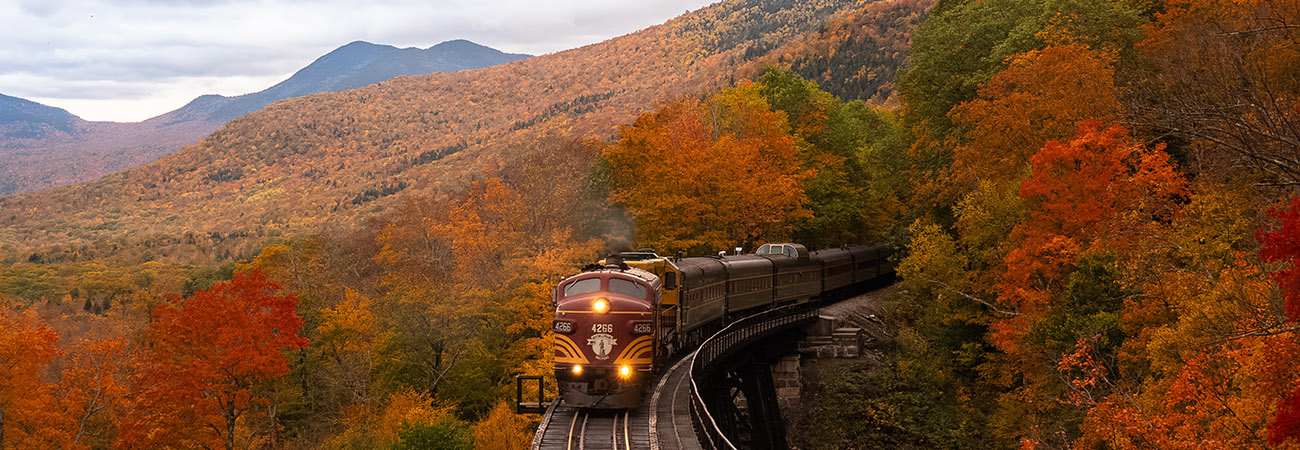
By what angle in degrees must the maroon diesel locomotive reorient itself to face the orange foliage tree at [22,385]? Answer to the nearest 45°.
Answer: approximately 135° to its right

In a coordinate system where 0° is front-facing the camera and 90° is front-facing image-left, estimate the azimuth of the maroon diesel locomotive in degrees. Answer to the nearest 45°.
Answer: approximately 0°

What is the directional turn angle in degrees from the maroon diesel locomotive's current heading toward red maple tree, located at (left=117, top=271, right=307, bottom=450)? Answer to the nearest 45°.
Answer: approximately 135° to its right

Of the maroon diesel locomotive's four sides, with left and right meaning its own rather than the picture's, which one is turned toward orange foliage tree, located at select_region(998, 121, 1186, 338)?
left

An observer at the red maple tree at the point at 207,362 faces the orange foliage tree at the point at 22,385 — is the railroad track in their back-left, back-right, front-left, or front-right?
back-left

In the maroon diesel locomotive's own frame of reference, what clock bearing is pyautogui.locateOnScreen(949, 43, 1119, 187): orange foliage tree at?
The orange foliage tree is roughly at 8 o'clock from the maroon diesel locomotive.
